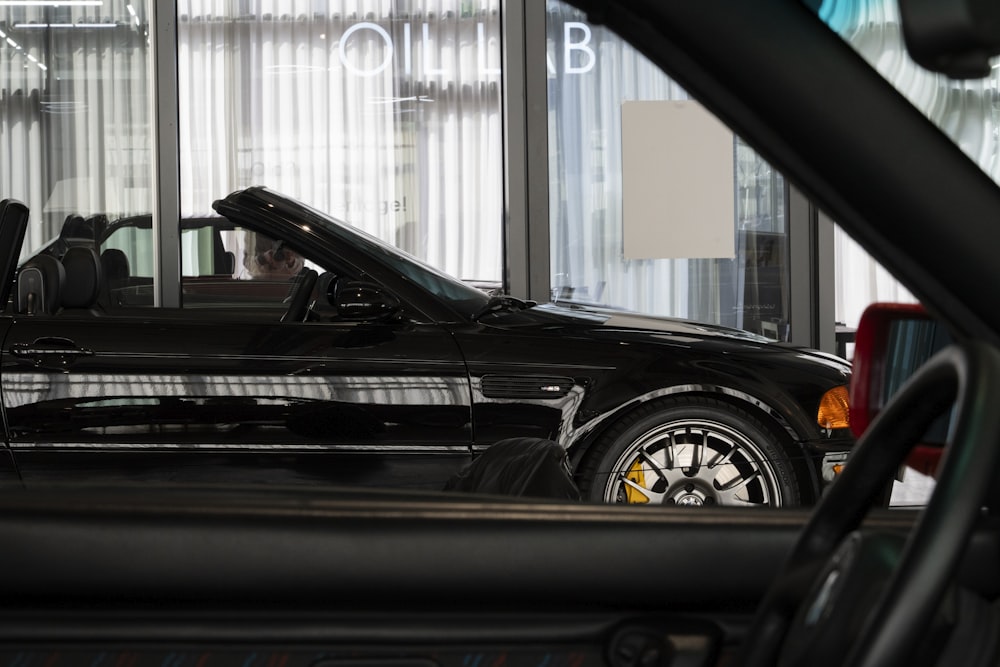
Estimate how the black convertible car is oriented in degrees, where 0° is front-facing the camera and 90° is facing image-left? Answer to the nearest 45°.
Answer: approximately 270°

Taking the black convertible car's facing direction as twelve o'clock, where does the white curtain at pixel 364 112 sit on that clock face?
The white curtain is roughly at 9 o'clock from the black convertible car.
